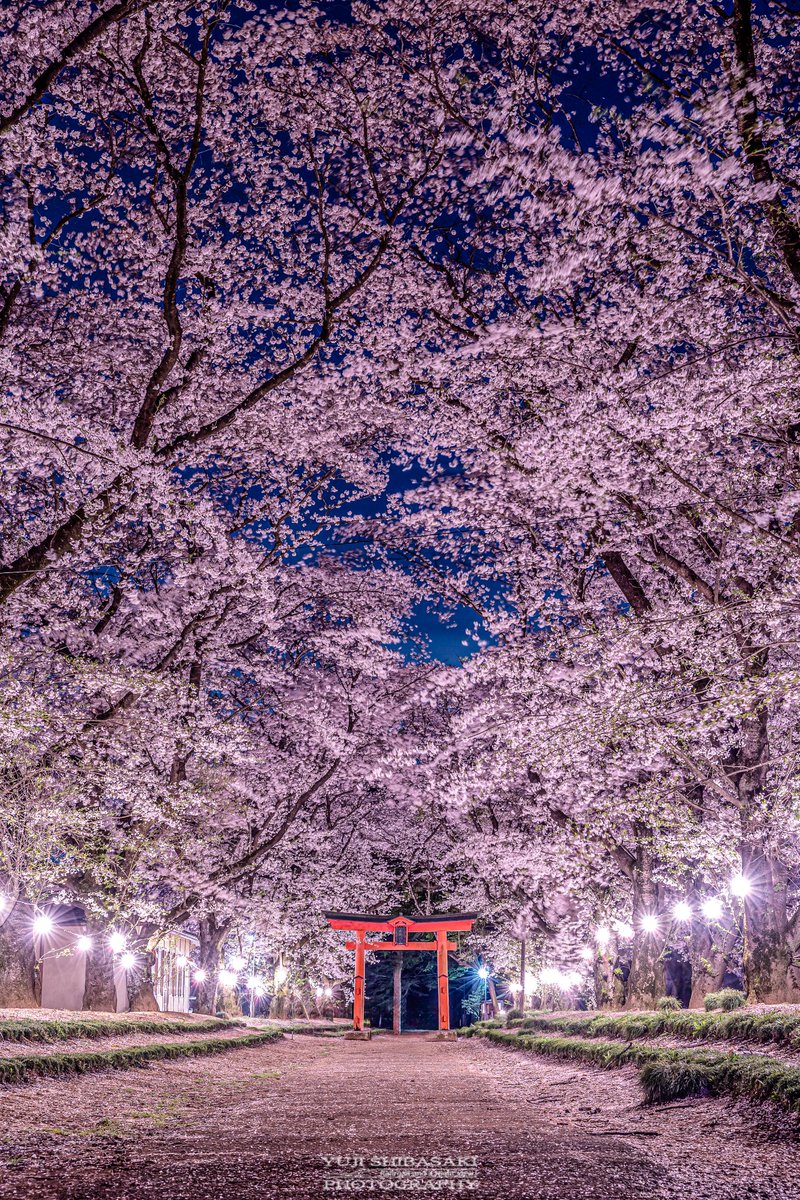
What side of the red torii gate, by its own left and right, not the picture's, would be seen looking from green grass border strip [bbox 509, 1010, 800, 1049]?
front

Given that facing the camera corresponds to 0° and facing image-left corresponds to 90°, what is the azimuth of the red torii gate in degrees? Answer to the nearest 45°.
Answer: approximately 0°

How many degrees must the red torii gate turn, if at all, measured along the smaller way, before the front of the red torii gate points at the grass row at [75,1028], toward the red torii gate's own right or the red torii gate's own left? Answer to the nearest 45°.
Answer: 0° — it already faces it
